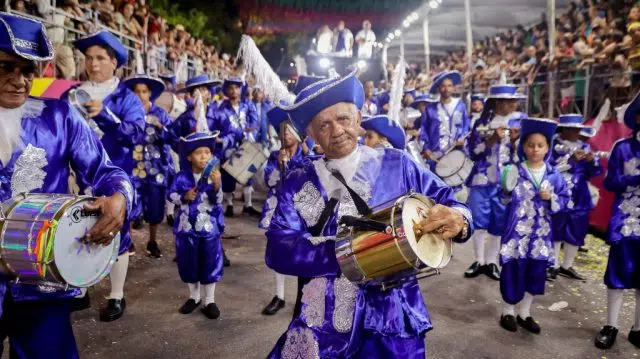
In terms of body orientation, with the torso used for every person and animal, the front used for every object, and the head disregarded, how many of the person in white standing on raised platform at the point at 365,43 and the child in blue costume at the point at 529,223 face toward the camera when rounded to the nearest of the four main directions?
2

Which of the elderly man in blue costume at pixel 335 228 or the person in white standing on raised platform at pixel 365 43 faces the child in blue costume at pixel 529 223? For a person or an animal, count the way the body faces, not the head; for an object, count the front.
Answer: the person in white standing on raised platform

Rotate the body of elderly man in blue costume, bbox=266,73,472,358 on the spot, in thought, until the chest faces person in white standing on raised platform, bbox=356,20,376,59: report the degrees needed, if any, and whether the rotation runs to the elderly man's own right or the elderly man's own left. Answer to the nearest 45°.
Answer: approximately 180°

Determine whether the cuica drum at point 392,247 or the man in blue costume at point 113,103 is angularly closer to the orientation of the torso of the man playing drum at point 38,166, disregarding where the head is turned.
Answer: the cuica drum

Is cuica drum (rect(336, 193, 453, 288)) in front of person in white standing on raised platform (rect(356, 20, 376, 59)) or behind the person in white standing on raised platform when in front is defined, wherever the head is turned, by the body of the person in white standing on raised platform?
in front

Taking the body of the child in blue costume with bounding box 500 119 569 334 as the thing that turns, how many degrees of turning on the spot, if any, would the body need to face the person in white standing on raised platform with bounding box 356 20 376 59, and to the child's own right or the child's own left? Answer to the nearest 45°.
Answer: approximately 135° to the child's own right

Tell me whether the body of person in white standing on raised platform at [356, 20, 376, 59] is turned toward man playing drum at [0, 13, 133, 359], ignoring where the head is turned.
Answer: yes

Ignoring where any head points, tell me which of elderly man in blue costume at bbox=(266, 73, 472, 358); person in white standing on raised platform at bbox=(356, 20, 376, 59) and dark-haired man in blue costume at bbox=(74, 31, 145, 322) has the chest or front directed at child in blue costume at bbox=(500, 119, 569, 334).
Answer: the person in white standing on raised platform

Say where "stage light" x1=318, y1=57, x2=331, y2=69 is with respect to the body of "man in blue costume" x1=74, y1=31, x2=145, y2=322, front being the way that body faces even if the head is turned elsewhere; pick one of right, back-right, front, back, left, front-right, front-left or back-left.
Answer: back

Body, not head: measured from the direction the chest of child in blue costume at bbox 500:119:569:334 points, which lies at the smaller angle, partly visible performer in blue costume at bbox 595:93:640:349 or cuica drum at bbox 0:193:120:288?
the cuica drum

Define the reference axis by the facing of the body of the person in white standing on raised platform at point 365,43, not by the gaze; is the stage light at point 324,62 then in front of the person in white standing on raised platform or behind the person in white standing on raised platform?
in front

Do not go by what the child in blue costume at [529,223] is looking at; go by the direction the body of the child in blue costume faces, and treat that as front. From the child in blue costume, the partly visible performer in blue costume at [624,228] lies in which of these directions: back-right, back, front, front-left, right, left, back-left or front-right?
left
